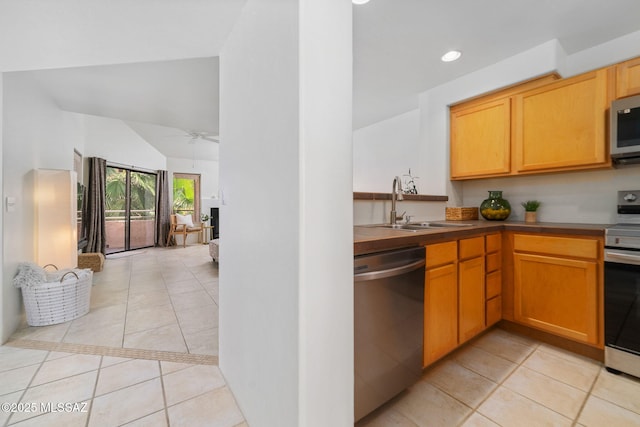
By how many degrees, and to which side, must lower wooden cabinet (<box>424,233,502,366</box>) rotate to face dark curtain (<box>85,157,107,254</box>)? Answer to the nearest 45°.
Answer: approximately 135° to its right

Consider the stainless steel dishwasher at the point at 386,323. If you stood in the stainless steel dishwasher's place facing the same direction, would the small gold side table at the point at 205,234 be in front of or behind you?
behind

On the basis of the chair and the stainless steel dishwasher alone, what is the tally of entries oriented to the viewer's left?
0

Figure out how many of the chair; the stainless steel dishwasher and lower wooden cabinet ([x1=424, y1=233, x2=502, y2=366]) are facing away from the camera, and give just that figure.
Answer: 0

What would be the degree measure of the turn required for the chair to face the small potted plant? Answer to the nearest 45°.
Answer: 0° — it already faces it

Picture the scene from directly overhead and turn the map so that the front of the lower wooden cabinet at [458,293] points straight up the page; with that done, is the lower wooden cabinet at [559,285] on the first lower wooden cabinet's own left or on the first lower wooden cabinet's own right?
on the first lower wooden cabinet's own left

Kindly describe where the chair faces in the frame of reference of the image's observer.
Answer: facing the viewer and to the right of the viewer

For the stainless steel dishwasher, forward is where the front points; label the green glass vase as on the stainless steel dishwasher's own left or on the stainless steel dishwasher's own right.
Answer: on the stainless steel dishwasher's own left
